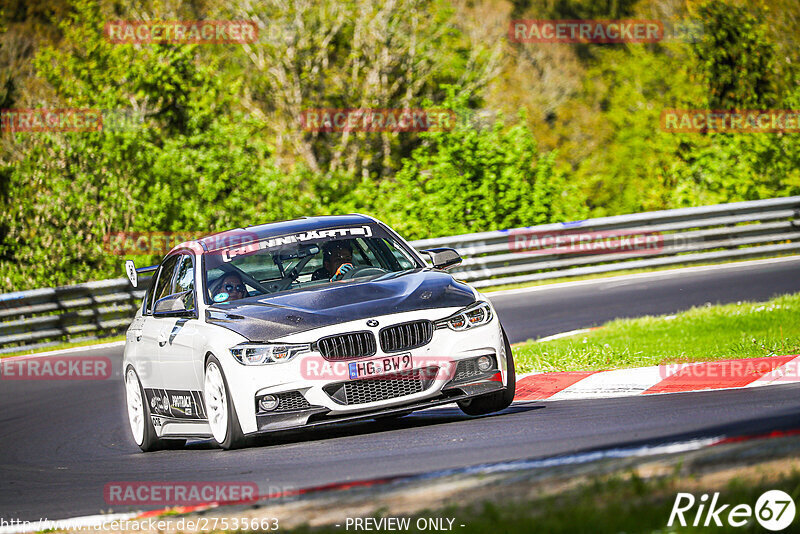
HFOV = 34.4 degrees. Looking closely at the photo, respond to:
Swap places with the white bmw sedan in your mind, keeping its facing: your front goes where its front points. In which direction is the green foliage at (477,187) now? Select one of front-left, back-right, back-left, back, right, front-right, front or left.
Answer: back-left

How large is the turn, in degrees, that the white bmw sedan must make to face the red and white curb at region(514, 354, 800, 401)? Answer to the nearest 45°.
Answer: approximately 45° to its left

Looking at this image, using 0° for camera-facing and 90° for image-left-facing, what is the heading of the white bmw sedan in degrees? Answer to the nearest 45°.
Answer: approximately 315°
